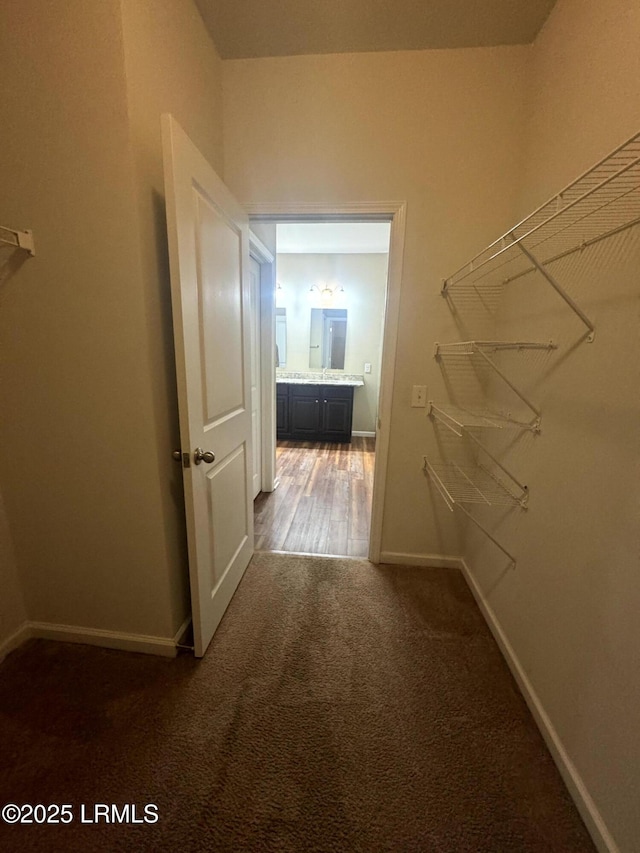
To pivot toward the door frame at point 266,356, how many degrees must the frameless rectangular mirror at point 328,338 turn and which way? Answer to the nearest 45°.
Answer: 0° — it already faces it

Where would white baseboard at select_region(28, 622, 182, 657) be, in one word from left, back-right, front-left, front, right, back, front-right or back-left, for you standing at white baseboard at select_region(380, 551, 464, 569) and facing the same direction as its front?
front-right

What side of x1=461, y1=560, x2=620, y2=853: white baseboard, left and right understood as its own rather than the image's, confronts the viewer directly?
left

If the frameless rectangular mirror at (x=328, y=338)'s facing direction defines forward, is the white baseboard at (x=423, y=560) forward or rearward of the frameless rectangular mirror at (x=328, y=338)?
forward

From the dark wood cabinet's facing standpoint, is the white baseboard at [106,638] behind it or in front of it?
in front

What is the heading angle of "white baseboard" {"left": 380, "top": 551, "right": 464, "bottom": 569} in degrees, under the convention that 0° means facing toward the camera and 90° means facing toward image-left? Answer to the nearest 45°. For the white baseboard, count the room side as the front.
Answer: approximately 0°

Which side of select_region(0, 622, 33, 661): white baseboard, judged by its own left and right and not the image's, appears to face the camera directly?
right
